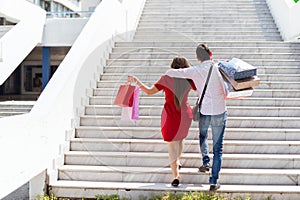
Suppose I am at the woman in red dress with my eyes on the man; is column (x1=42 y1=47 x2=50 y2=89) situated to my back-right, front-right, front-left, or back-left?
back-left

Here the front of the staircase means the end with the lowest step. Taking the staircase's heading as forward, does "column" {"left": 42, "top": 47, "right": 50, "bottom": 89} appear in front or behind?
behind

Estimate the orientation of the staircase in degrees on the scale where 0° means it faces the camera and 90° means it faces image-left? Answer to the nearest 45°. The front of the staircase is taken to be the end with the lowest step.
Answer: approximately 0°

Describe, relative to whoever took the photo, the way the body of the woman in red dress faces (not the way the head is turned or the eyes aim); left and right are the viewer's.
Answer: facing away from the viewer

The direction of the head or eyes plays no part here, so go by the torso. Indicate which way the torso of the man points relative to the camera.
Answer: away from the camera
